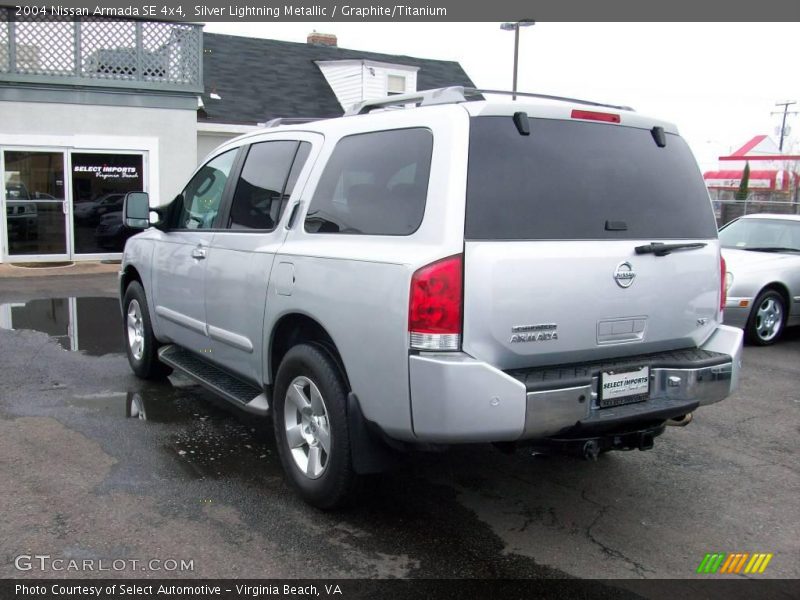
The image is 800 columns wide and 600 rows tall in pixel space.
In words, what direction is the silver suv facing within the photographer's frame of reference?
facing away from the viewer and to the left of the viewer

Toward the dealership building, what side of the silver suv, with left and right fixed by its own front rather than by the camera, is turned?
front

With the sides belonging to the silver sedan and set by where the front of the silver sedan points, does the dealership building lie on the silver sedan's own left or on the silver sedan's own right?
on the silver sedan's own right

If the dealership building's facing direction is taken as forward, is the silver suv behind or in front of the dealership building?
in front

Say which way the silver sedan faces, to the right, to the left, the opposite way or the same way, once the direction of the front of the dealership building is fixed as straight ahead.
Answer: to the right

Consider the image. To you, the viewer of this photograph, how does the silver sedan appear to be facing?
facing the viewer and to the left of the viewer

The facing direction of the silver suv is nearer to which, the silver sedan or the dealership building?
the dealership building

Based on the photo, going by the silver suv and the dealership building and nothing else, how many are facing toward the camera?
1

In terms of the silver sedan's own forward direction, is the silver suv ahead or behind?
ahead

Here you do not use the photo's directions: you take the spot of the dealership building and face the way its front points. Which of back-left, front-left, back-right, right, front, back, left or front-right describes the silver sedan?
front-left

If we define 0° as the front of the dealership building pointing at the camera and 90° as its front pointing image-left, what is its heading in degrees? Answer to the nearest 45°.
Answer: approximately 0°

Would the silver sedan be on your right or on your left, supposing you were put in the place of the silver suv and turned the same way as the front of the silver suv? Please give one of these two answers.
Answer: on your right
